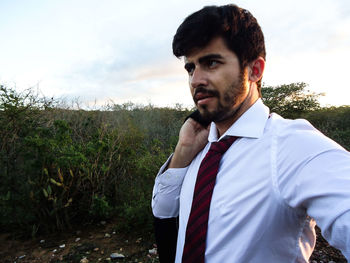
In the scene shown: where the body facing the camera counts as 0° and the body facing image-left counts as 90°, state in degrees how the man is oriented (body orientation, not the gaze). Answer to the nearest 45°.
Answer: approximately 45°

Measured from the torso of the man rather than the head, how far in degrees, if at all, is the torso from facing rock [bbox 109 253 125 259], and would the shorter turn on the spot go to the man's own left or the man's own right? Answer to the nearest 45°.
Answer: approximately 90° to the man's own right

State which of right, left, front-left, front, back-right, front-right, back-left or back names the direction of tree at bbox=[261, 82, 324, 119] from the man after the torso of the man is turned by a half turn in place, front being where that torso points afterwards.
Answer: front-left
